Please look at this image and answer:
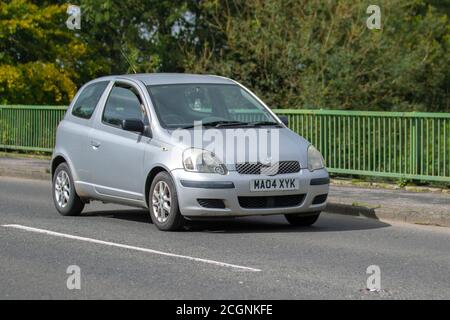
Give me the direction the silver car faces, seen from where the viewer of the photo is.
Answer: facing the viewer and to the right of the viewer

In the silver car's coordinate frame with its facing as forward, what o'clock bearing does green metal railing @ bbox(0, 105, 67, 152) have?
The green metal railing is roughly at 7 o'clock from the silver car.
